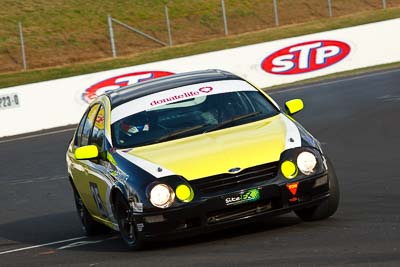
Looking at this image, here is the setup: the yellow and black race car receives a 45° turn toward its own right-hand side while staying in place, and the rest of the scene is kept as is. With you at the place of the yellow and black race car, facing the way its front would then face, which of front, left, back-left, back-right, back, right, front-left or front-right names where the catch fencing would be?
back

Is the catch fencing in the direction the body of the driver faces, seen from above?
no

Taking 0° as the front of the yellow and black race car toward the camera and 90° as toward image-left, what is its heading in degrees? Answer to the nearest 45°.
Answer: approximately 315°

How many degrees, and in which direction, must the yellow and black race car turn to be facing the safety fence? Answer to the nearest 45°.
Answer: approximately 135° to its left

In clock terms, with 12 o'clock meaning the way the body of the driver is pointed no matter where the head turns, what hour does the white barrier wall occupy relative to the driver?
The white barrier wall is roughly at 8 o'clock from the driver.

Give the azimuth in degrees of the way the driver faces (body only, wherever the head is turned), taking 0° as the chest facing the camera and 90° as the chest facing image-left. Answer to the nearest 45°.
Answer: approximately 315°

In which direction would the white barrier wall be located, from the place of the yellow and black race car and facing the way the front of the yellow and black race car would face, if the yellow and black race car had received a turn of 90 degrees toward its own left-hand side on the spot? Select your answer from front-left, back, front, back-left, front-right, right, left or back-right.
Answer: front-left

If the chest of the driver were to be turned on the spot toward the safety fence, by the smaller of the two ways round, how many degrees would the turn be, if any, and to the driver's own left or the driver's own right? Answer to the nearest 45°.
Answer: approximately 135° to the driver's own left
